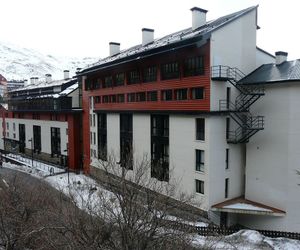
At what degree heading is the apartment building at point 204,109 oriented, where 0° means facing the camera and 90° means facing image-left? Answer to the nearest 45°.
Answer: approximately 45°
